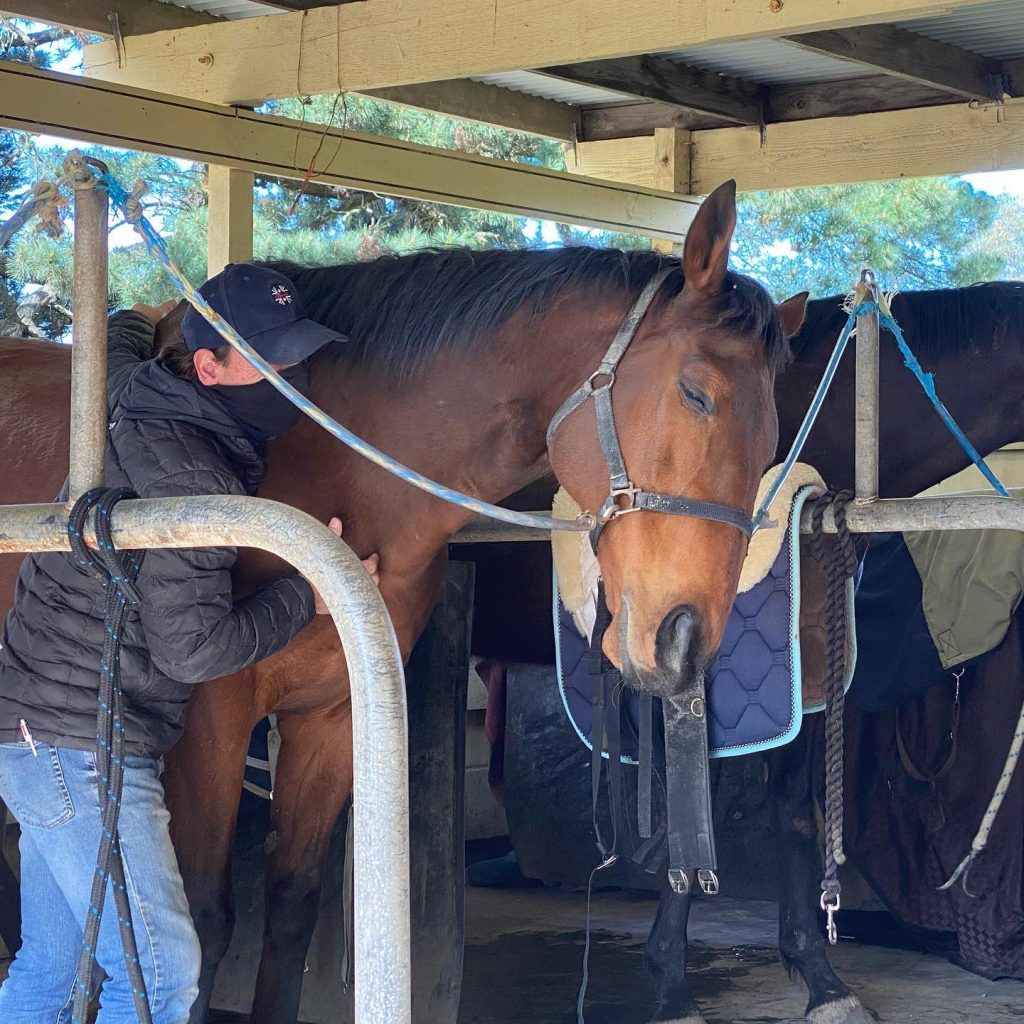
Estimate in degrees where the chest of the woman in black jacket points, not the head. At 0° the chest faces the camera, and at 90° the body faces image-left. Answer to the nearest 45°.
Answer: approximately 270°

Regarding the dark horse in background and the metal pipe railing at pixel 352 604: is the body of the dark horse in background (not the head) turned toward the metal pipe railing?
no

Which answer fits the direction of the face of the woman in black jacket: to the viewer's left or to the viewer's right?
to the viewer's right
